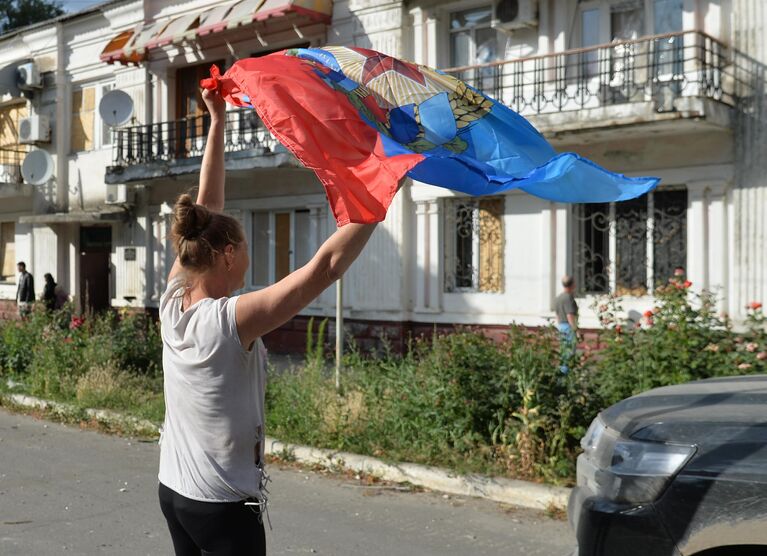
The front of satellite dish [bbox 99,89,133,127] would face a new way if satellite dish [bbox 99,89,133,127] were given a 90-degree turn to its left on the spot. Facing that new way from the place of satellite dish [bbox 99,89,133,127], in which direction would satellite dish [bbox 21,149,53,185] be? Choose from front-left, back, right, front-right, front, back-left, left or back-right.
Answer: back-left

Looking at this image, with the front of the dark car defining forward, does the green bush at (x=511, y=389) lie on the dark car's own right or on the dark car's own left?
on the dark car's own right

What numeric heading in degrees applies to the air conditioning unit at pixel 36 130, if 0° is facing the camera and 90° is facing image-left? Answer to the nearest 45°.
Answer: approximately 45°

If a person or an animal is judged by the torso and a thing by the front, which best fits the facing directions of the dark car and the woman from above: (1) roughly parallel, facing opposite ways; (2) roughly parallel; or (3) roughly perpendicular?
roughly perpendicular

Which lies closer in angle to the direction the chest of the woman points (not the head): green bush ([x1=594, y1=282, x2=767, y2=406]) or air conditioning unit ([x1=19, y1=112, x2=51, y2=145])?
the green bush

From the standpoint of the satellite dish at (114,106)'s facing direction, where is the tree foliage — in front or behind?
behind

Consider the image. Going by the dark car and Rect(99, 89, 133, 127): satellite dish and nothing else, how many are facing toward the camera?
1

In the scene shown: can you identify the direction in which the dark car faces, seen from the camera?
facing to the left of the viewer

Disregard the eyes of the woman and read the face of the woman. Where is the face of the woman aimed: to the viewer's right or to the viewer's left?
to the viewer's right

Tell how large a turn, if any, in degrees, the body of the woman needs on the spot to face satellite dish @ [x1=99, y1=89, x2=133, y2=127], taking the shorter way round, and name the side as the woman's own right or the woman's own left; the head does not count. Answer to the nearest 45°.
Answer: approximately 45° to the woman's own left

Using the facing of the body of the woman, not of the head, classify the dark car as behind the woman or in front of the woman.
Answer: in front

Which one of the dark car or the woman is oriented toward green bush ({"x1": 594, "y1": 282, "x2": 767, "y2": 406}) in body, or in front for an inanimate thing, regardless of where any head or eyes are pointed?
the woman

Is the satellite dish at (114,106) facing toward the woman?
yes
